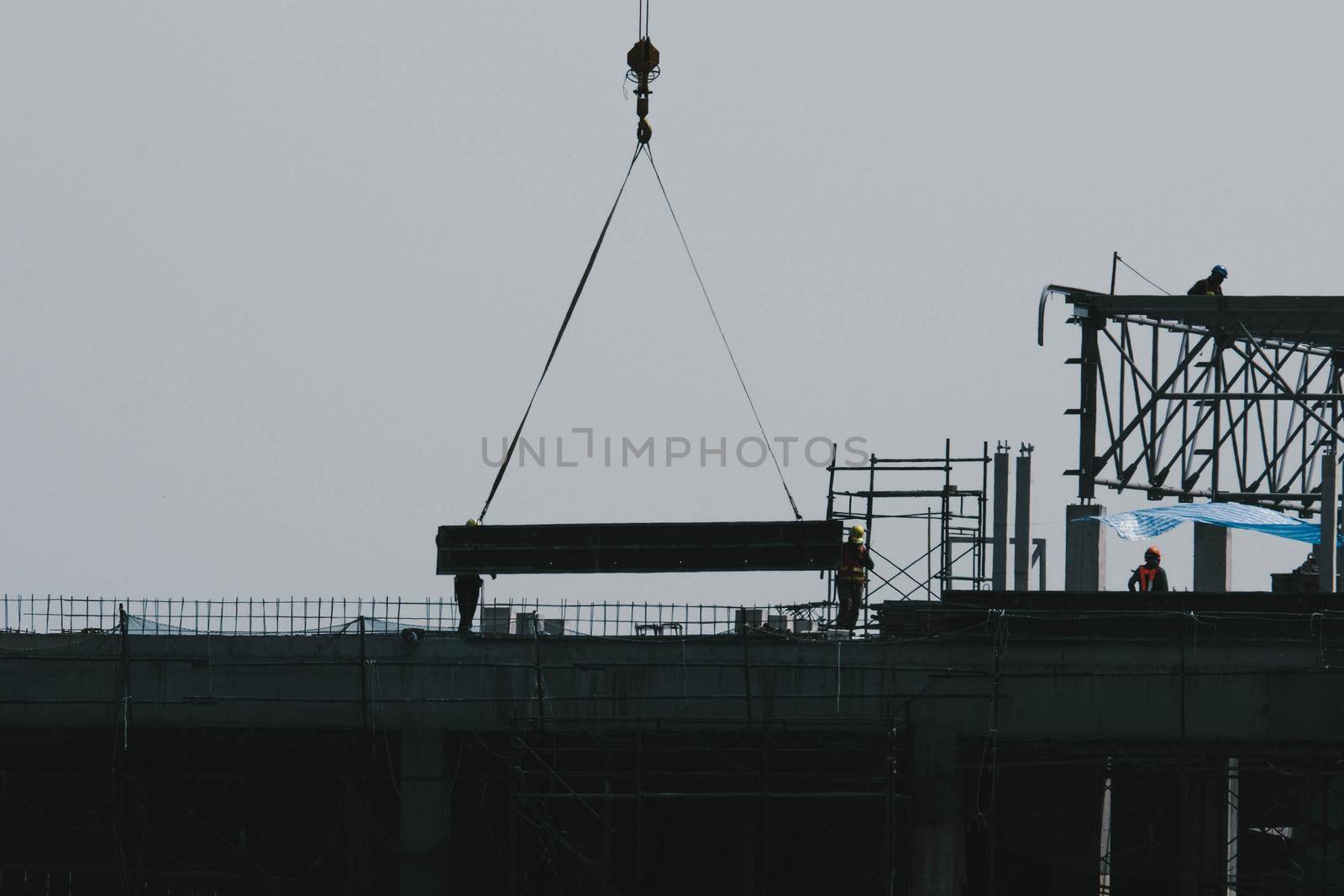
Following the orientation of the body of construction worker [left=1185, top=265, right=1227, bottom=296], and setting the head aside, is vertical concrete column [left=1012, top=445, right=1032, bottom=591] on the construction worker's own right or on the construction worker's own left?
on the construction worker's own right

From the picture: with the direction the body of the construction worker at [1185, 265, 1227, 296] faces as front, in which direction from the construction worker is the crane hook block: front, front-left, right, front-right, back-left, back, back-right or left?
back-right

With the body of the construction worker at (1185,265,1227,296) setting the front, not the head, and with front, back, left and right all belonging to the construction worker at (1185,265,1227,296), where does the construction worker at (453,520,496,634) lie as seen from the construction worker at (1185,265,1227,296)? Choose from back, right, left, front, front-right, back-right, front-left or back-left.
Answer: back-right

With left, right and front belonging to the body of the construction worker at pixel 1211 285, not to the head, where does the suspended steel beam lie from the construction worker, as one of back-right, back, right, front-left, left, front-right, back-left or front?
back-right

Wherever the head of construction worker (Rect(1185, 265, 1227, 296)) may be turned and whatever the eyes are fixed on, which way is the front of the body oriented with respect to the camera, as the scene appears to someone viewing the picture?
to the viewer's right
